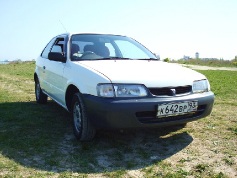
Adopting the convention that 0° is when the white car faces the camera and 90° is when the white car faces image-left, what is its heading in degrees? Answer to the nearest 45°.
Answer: approximately 315°
